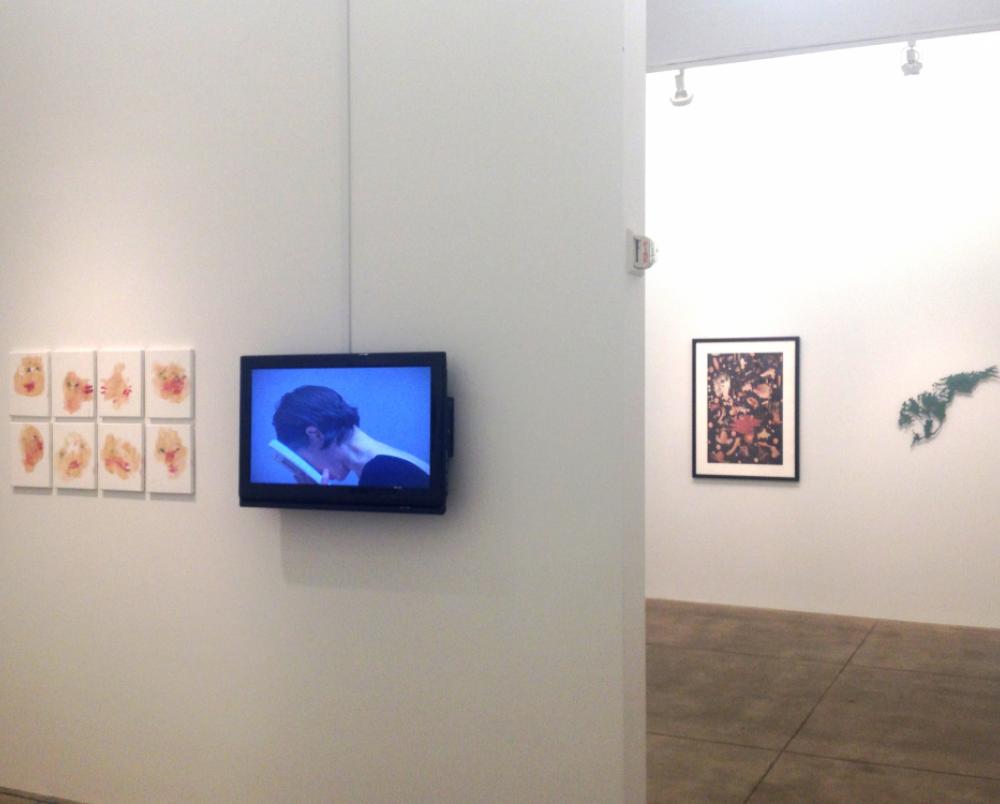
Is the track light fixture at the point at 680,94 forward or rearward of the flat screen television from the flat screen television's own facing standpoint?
rearward

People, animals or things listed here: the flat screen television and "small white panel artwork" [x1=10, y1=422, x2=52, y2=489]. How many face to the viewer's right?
0

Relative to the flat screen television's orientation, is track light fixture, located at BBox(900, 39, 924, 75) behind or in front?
behind

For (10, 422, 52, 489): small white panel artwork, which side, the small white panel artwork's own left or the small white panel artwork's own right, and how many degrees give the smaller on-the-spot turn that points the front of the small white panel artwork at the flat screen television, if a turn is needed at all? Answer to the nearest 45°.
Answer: approximately 90° to the small white panel artwork's own left

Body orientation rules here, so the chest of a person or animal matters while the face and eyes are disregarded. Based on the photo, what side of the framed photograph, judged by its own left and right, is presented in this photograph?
front

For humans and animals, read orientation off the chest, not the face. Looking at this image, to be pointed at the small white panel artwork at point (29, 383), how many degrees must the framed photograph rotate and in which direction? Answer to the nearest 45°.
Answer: approximately 45° to its right

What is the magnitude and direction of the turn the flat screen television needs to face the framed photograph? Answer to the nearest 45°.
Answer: approximately 180°

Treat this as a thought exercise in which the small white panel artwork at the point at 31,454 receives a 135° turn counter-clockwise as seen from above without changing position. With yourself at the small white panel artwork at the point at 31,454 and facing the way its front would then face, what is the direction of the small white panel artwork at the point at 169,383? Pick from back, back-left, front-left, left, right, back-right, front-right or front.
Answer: front-right

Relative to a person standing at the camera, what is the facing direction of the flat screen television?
facing the viewer and to the left of the viewer

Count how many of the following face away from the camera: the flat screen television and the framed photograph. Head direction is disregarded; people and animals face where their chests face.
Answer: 0

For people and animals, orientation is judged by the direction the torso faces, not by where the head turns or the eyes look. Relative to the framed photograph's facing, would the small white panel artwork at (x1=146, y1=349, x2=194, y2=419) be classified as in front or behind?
in front

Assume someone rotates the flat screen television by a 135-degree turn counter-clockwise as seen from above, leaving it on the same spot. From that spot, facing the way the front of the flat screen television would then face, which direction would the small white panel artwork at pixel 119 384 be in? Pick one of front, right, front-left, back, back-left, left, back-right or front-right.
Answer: back-left

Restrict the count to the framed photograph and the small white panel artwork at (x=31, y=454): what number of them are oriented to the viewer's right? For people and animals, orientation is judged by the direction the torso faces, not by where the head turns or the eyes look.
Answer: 0

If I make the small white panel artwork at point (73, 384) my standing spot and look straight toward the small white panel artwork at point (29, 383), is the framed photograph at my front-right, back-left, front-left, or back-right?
back-right

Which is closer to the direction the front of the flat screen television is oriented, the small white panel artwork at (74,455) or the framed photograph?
the small white panel artwork

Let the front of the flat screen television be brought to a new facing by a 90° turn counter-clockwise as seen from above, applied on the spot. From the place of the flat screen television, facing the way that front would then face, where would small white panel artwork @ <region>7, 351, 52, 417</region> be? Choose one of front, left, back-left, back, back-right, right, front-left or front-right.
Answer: back
